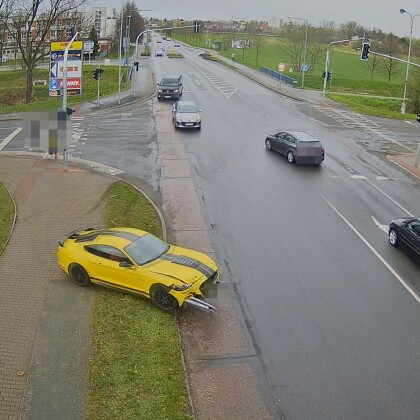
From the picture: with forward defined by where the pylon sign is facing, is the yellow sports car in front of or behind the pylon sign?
in front

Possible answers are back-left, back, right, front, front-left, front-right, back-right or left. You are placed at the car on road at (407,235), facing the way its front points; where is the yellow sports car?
left

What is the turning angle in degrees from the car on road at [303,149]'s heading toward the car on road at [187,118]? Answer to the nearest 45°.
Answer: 0° — it already faces it

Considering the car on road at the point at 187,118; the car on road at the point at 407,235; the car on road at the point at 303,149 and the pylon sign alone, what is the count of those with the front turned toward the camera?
2

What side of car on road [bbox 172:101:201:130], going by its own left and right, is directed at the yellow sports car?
front

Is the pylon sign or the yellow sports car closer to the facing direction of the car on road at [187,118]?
the yellow sports car

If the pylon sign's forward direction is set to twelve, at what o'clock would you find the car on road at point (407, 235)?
The car on road is roughly at 11 o'clock from the pylon sign.

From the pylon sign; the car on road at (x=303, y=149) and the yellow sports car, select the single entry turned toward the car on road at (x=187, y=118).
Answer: the car on road at (x=303, y=149)

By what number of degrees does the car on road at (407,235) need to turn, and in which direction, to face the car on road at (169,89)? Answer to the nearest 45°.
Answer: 0° — it already faces it

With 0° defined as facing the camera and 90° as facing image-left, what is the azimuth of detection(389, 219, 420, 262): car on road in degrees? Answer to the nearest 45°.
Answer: approximately 135°

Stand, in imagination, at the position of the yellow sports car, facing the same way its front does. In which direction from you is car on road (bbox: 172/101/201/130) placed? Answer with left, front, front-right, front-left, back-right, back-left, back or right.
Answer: back-left

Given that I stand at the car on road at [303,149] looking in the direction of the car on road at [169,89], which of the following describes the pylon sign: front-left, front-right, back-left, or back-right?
front-left

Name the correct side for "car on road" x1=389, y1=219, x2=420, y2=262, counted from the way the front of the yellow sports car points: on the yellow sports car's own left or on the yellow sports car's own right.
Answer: on the yellow sports car's own left

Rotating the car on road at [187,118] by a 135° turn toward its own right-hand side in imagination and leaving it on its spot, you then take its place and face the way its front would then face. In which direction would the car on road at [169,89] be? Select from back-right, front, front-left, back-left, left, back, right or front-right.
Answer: front-right

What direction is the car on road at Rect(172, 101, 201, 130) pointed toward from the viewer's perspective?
toward the camera

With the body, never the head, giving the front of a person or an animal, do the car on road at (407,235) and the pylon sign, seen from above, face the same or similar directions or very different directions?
very different directions

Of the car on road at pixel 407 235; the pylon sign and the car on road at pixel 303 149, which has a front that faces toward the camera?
the pylon sign
